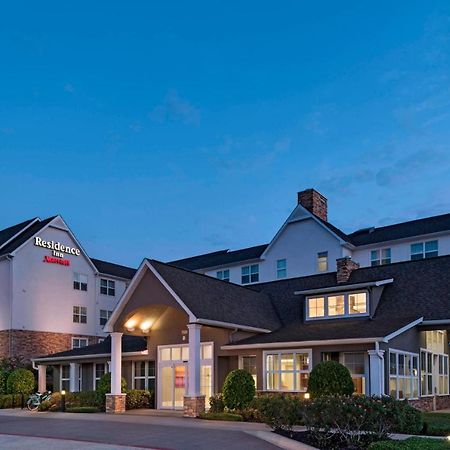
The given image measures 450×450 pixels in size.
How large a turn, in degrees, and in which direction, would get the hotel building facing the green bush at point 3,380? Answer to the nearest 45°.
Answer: approximately 90° to its right

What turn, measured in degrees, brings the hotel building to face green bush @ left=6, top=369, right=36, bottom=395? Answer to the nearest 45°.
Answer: approximately 90° to its right

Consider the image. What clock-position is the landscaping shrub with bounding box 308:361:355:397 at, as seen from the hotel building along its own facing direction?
The landscaping shrub is roughly at 10 o'clock from the hotel building.

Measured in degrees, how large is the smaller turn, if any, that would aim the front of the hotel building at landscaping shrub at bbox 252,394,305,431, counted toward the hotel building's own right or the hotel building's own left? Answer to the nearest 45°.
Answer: approximately 45° to the hotel building's own left

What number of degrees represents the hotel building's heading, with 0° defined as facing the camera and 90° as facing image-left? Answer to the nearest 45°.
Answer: approximately 45°

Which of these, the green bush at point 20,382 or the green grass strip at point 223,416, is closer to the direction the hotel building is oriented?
the green grass strip
